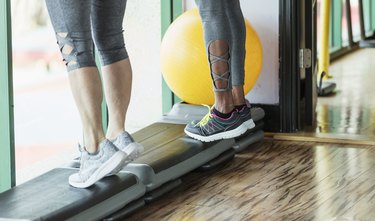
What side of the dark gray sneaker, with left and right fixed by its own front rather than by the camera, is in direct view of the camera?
left

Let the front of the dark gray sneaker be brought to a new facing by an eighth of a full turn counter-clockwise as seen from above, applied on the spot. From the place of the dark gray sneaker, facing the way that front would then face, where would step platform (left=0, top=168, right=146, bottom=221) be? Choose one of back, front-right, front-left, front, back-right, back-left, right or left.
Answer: front
